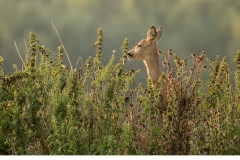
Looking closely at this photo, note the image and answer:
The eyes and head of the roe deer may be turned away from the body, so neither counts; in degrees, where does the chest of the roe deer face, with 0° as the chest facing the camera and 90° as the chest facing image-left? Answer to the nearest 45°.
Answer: approximately 90°
